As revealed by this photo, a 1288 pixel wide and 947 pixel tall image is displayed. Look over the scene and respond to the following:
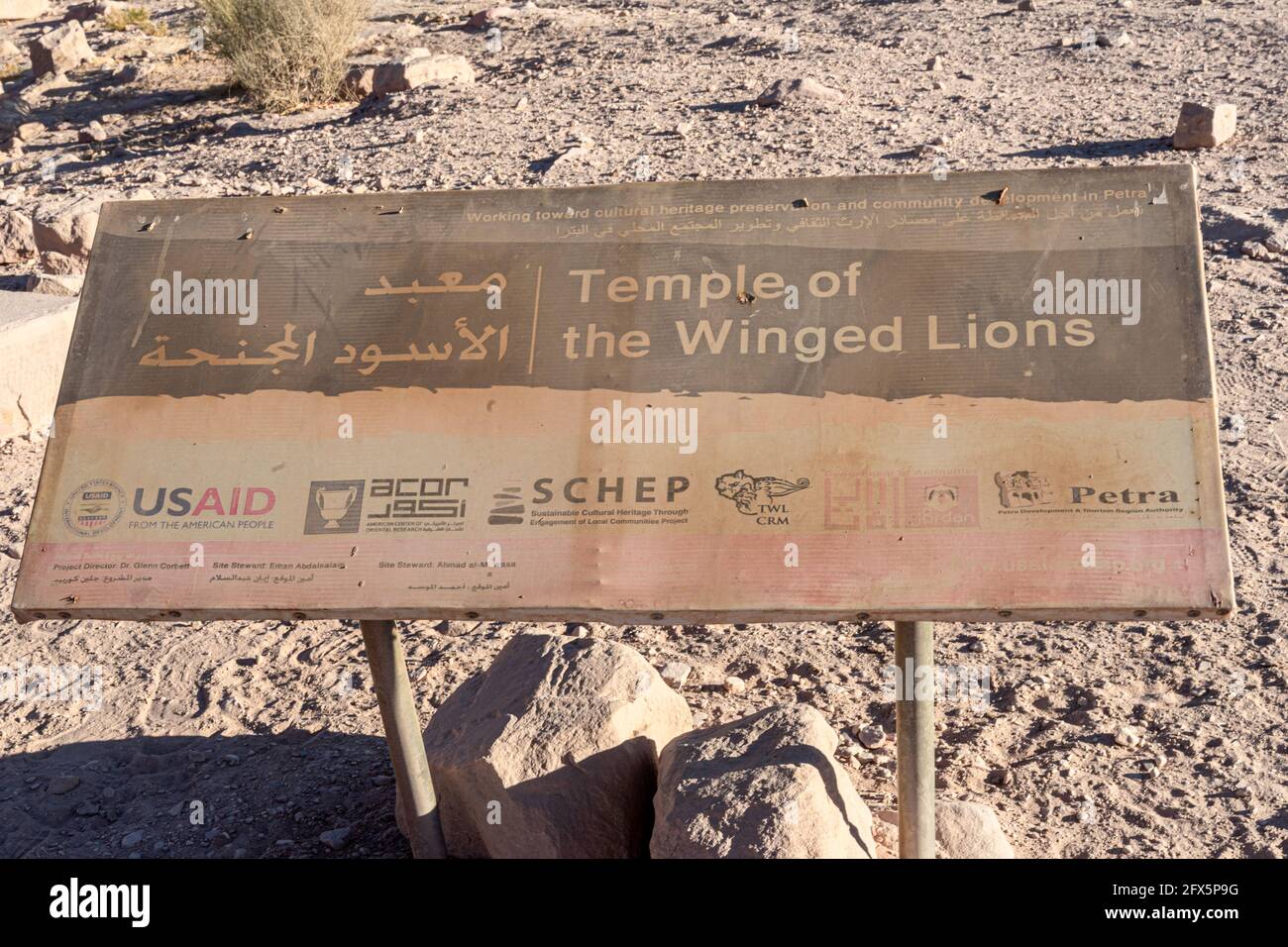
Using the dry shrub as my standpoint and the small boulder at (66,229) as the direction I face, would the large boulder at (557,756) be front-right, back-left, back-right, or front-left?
front-left

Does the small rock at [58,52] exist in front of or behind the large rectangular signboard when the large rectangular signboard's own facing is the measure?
behind

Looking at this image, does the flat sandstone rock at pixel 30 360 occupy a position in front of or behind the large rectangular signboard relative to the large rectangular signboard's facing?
behind

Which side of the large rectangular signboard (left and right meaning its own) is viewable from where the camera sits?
front

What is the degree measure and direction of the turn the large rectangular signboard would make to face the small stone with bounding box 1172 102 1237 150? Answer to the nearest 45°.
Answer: approximately 135° to its left

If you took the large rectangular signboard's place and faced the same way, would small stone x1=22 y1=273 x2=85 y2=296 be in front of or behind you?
behind
